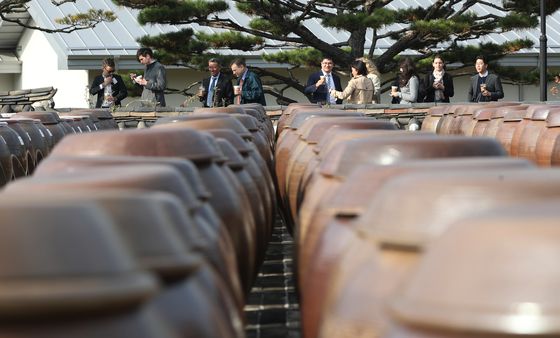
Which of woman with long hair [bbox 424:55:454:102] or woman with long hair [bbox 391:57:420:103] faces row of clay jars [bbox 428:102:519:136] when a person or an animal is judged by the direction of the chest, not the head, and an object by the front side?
woman with long hair [bbox 424:55:454:102]

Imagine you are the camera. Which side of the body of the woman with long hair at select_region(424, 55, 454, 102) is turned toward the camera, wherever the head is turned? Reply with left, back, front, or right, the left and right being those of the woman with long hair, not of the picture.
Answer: front

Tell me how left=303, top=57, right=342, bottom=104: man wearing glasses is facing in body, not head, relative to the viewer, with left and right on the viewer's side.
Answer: facing the viewer

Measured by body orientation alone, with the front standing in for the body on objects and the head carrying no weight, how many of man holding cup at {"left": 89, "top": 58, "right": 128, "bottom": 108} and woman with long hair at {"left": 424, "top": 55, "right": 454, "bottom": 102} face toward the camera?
2

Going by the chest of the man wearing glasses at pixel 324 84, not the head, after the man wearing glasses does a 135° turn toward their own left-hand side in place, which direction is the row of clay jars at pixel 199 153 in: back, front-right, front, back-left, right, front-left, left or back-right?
back-right

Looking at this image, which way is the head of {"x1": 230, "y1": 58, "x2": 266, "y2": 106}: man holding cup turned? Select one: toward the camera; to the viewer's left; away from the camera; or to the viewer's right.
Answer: to the viewer's left

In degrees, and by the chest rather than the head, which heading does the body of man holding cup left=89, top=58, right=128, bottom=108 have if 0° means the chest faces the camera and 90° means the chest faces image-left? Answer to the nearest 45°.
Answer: approximately 0°

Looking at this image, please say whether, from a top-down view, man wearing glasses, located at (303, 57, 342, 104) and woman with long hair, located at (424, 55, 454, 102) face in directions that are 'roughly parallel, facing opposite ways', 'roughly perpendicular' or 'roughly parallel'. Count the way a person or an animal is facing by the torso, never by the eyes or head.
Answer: roughly parallel

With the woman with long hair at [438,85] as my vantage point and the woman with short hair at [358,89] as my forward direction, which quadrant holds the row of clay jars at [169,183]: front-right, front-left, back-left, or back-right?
front-left
